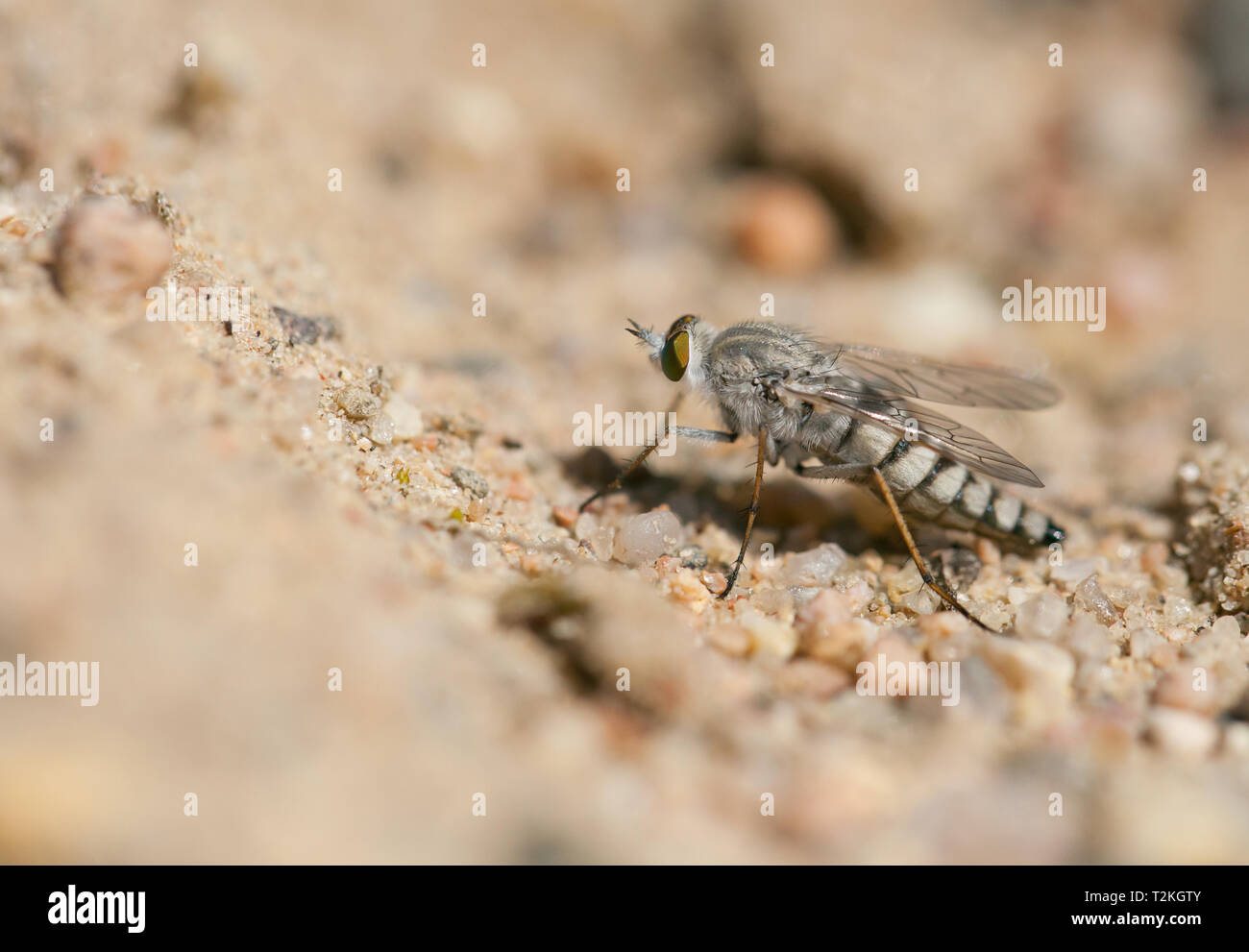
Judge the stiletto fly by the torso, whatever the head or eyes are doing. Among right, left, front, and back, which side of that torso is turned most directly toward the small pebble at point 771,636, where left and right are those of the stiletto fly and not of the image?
left

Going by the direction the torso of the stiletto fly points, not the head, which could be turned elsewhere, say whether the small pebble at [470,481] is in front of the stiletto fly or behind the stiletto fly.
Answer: in front

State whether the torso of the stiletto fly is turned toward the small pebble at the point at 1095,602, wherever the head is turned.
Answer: no

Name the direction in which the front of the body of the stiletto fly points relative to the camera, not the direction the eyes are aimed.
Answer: to the viewer's left

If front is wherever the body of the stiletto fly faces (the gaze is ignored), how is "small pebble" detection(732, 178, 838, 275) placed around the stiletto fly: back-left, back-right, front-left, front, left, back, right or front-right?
right

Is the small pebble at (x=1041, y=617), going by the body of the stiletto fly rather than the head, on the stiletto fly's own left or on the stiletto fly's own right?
on the stiletto fly's own left

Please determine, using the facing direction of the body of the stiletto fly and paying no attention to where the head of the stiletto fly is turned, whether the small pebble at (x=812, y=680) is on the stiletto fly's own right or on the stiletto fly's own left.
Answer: on the stiletto fly's own left

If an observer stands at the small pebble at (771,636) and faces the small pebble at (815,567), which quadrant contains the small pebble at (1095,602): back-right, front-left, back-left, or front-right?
front-right

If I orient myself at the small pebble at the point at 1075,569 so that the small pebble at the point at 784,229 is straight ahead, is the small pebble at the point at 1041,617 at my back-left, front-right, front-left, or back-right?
back-left

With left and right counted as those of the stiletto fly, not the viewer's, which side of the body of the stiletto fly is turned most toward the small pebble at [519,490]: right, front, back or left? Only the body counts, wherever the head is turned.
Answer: front
